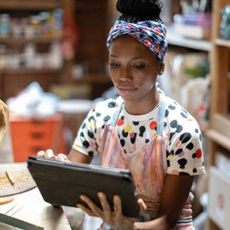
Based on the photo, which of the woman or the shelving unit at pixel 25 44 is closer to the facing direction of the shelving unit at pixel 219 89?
the woman

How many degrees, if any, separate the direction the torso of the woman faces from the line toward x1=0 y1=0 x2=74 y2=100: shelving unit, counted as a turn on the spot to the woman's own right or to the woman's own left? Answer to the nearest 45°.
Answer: approximately 135° to the woman's own right

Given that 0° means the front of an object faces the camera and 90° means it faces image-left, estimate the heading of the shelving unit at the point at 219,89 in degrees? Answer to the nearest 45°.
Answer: approximately 45°

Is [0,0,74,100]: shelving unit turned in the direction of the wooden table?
yes

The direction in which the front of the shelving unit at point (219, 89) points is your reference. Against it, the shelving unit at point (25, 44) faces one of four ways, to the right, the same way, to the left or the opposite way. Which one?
to the left

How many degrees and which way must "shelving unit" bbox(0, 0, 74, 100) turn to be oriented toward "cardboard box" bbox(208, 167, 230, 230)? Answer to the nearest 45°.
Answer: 0° — it already faces it
